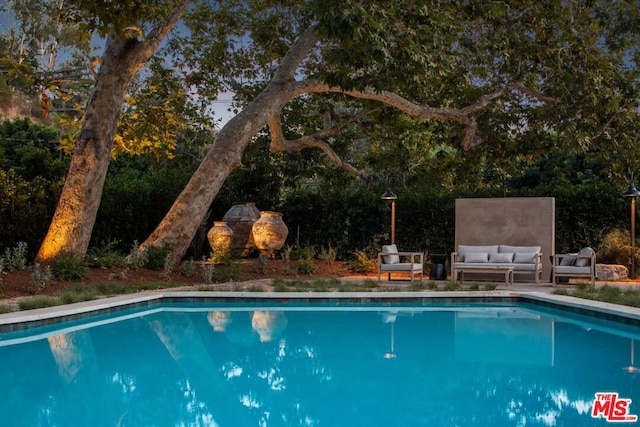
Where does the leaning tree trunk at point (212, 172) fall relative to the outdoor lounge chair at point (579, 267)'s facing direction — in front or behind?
in front

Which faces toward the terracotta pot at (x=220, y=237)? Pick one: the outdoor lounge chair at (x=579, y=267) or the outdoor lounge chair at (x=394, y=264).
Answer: the outdoor lounge chair at (x=579, y=267)

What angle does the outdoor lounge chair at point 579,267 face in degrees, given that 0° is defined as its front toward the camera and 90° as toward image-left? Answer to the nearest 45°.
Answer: approximately 90°

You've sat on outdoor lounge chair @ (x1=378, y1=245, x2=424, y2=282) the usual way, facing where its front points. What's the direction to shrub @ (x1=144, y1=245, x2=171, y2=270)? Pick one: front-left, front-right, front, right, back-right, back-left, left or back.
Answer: back

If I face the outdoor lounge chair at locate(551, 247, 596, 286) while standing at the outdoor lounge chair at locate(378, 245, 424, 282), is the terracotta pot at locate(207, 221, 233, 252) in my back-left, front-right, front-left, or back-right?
back-left

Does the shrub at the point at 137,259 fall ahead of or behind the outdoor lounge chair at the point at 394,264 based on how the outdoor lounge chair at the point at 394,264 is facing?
behind

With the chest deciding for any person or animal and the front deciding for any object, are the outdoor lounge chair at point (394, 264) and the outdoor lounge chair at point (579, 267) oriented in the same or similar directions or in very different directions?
very different directions

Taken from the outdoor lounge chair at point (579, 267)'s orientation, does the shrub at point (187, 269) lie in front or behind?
in front
